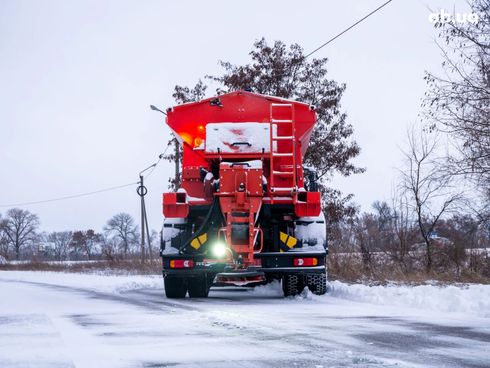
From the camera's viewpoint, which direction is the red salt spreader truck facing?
away from the camera
